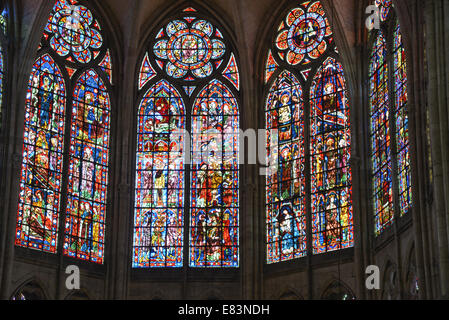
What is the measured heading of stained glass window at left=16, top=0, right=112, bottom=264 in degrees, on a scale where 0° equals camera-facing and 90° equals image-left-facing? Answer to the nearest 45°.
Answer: approximately 315°

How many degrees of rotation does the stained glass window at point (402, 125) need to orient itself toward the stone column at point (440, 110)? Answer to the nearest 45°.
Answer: approximately 90° to its left

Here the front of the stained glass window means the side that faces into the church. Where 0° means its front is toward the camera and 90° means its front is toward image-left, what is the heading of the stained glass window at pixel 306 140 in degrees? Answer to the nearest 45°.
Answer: approximately 45°

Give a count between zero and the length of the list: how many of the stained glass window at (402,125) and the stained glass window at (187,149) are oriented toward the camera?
1

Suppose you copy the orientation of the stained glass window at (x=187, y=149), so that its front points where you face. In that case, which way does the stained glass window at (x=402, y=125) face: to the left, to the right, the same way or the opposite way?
to the right

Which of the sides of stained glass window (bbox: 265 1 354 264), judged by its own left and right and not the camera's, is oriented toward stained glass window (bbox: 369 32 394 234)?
left

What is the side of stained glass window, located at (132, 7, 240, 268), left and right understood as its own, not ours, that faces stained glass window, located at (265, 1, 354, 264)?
left

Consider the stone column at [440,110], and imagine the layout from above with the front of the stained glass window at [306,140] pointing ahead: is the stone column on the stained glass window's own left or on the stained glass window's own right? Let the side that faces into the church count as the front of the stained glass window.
on the stained glass window's own left

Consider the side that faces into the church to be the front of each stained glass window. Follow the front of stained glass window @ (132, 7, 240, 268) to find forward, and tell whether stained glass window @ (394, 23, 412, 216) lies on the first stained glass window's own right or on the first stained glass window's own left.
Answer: on the first stained glass window's own left

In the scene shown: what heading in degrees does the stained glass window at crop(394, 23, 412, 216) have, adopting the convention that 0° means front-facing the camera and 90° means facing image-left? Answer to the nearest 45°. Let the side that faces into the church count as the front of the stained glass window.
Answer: approximately 90°

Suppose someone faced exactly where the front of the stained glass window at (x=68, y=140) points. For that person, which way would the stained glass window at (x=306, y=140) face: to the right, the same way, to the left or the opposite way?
to the right

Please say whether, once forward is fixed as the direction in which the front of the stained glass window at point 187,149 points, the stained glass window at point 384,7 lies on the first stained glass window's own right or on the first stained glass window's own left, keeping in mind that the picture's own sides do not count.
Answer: on the first stained glass window's own left

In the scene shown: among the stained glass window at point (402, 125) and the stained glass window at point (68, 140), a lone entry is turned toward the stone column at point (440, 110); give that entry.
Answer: the stained glass window at point (68, 140)

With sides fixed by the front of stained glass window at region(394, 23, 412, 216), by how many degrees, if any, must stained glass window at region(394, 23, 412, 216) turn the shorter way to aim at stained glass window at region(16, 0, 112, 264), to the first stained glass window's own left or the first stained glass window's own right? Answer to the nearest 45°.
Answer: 0° — it already faces it
